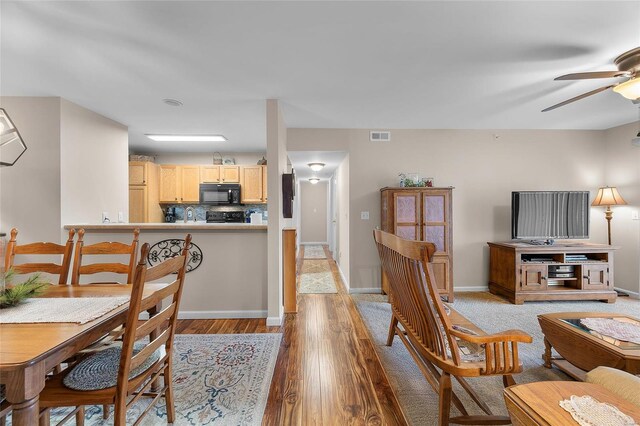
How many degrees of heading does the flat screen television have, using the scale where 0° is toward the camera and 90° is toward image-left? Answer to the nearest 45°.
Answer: approximately 0°

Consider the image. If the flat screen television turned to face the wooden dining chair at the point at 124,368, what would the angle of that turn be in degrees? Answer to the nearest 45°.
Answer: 0° — it already faces it

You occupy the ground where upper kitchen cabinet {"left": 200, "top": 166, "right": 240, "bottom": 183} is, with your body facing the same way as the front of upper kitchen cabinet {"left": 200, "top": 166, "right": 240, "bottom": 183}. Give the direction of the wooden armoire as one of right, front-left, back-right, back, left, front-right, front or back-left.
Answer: front-left

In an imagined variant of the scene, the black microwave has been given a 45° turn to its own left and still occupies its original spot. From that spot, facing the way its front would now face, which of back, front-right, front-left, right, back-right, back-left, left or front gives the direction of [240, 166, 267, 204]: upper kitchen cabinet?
front-left

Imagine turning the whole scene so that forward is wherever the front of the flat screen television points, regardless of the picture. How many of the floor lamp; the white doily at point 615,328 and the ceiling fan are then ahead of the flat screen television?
2

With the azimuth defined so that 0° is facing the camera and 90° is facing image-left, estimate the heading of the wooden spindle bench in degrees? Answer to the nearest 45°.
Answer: approximately 225°

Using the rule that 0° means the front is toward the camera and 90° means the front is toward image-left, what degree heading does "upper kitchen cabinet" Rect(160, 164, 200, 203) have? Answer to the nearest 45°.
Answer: approximately 0°

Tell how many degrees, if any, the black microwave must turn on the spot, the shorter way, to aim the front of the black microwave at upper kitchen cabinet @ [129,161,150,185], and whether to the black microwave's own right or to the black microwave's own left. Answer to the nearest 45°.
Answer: approximately 90° to the black microwave's own right

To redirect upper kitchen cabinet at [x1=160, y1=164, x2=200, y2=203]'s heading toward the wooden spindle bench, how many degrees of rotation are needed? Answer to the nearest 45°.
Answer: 0° — it already faces it

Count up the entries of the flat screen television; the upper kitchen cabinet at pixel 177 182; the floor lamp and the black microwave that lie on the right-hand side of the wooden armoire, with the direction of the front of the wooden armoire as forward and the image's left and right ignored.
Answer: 2

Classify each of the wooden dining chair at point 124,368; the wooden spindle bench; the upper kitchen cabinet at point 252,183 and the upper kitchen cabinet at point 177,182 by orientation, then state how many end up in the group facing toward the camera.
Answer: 2

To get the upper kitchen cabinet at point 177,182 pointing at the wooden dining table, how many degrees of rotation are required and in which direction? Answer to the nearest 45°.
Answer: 0° — it already faces it

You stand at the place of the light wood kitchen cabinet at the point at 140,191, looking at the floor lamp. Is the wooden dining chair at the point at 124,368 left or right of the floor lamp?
right
